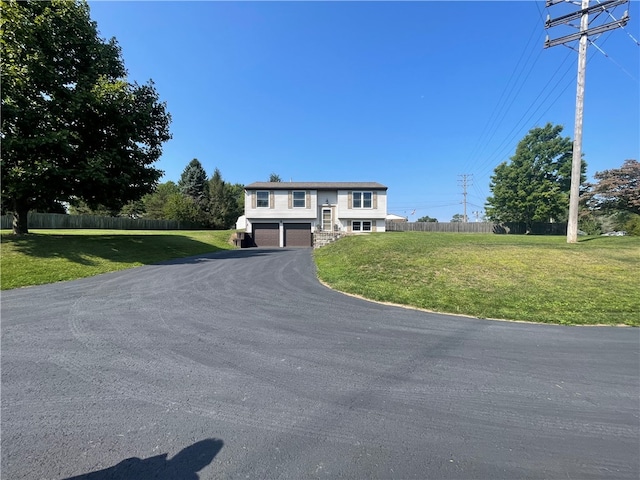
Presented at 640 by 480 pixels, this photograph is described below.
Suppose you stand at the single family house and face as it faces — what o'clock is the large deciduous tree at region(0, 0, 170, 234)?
The large deciduous tree is roughly at 1 o'clock from the single family house.

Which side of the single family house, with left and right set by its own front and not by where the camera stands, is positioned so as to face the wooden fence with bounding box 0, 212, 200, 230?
right

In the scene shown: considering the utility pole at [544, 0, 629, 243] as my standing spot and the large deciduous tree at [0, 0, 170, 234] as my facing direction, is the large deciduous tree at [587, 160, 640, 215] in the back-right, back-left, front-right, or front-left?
back-right

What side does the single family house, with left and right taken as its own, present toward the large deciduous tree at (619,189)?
left

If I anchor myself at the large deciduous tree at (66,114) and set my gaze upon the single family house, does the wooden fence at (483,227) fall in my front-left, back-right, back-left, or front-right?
front-right

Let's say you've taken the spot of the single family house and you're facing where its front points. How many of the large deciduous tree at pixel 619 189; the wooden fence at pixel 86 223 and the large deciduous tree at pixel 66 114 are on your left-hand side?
1

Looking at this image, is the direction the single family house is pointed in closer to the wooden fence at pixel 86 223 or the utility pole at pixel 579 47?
the utility pole

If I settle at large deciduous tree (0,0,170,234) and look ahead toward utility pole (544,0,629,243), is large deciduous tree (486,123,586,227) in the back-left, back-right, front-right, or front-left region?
front-left

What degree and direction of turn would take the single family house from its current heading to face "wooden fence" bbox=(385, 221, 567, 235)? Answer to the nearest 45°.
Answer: approximately 135° to its left

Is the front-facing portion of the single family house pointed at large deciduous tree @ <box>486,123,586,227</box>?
no

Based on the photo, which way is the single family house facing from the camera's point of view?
toward the camera

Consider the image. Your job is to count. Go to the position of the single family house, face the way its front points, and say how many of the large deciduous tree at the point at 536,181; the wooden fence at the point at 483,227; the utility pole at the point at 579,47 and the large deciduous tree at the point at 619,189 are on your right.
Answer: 0

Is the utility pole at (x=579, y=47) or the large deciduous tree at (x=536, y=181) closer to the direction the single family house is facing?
the utility pole

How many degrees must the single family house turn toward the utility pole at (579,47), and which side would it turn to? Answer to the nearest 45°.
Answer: approximately 45° to its left

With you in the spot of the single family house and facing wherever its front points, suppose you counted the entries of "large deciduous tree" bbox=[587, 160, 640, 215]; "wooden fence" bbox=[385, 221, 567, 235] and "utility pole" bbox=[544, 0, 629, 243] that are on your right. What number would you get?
0

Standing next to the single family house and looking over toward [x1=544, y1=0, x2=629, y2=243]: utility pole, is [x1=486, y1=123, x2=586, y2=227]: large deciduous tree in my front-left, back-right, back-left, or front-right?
front-left

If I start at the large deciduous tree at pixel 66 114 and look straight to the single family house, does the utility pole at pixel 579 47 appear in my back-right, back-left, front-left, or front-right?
front-right
